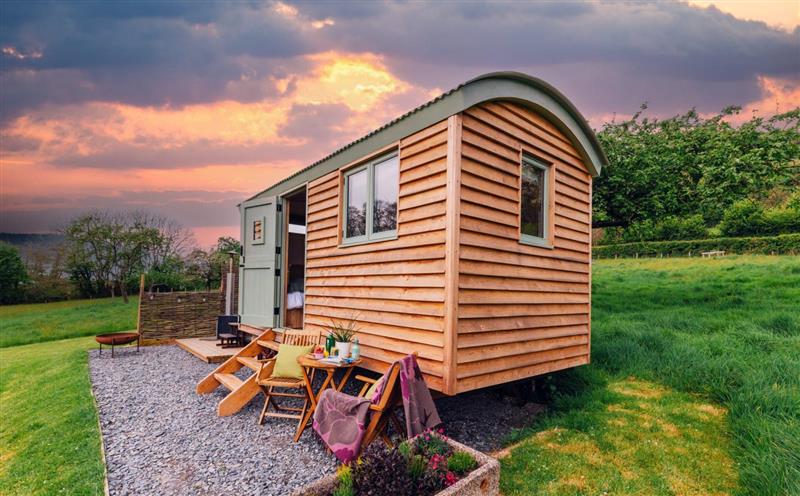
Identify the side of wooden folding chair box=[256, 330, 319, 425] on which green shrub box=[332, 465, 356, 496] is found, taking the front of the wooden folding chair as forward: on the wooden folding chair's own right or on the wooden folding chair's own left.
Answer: on the wooden folding chair's own left

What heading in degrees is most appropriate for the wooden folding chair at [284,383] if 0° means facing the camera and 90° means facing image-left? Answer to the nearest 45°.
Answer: approximately 45°

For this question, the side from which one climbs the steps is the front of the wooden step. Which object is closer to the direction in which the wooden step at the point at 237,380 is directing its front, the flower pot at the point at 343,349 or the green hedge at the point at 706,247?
the flower pot

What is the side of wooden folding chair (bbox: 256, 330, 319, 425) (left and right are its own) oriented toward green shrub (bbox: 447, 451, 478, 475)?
left

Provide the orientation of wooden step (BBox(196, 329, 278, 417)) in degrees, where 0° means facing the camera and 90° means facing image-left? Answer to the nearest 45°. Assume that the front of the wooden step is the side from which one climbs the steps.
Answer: approximately 45°

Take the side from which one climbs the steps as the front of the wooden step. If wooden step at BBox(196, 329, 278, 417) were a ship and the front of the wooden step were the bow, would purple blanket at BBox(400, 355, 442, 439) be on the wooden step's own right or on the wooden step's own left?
on the wooden step's own left

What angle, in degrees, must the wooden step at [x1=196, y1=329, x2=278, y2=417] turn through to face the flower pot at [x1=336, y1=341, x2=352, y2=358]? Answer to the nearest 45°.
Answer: approximately 90° to its left
